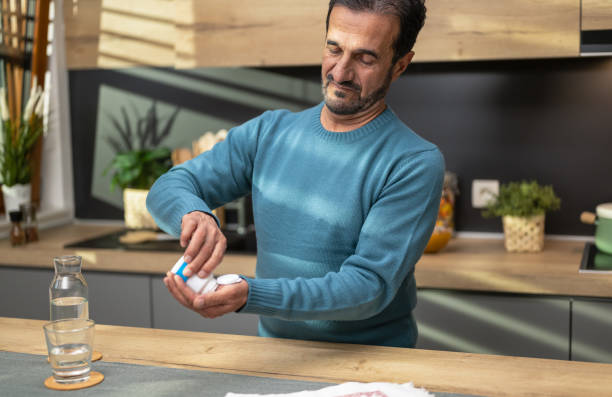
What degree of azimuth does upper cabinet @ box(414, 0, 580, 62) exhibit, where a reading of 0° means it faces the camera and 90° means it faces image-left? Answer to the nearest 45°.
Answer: approximately 0°

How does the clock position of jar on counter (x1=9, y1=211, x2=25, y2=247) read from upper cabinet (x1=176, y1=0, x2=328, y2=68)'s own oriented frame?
The jar on counter is roughly at 3 o'clock from the upper cabinet.

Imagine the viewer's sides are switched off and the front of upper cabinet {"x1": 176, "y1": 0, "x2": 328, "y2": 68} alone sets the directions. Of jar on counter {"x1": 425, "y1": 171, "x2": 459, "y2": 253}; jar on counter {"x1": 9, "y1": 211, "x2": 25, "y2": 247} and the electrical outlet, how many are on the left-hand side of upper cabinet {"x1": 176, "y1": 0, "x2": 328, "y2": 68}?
2

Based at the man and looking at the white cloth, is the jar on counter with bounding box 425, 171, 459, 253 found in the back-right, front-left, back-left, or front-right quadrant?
back-left

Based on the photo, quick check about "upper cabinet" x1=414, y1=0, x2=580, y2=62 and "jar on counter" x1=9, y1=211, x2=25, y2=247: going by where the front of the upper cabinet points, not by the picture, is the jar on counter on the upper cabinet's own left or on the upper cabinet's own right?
on the upper cabinet's own right

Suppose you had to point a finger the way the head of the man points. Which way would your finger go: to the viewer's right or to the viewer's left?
to the viewer's left

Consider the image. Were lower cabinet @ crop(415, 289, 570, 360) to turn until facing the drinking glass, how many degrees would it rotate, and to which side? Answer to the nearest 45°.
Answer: approximately 45° to its right
